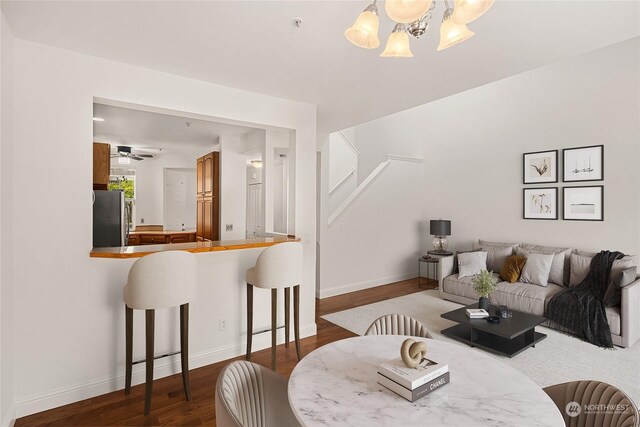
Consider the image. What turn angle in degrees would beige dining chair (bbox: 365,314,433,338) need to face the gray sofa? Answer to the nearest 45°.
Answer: approximately 135° to its left

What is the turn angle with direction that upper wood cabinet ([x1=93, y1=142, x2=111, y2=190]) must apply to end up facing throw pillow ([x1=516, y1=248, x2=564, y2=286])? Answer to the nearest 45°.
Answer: approximately 45° to its right

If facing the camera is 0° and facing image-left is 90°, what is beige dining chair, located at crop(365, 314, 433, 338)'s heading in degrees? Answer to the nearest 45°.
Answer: approximately 0°

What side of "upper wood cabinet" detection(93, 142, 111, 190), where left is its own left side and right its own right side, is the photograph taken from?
right

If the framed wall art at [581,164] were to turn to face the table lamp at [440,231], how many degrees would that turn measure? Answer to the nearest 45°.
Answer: approximately 45° to its right

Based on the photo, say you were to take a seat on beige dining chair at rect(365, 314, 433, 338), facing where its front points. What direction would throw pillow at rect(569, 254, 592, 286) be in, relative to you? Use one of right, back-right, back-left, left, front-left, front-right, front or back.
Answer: back-left

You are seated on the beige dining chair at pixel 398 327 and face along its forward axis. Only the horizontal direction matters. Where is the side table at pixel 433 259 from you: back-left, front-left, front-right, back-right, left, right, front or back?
back

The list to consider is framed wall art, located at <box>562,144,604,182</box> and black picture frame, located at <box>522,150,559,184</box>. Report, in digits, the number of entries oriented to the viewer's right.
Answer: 0

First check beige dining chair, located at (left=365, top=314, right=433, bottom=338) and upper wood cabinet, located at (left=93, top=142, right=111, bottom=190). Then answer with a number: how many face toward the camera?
1

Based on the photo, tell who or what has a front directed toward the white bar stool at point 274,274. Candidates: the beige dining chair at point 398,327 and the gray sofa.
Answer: the gray sofa
